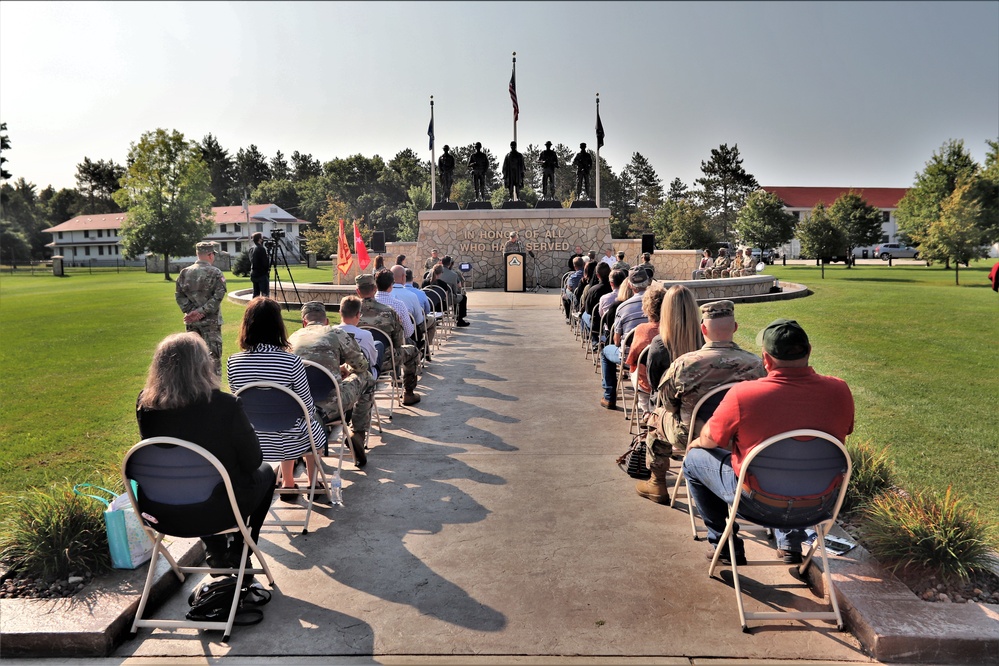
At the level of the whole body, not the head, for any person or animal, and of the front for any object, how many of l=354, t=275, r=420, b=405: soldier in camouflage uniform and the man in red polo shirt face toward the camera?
0

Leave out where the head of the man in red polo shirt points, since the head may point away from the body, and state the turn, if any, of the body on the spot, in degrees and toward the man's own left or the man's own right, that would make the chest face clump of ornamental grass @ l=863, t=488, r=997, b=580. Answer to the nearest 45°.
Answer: approximately 90° to the man's own right

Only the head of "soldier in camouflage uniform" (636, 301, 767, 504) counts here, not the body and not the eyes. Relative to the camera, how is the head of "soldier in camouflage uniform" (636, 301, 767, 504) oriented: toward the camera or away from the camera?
away from the camera

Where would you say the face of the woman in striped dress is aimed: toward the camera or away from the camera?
away from the camera

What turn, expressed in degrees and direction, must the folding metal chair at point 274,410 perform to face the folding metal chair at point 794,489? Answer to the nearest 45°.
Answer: approximately 90° to its right

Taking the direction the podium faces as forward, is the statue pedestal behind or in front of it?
behind

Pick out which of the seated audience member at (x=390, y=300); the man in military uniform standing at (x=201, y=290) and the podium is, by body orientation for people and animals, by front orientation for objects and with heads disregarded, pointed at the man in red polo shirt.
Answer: the podium

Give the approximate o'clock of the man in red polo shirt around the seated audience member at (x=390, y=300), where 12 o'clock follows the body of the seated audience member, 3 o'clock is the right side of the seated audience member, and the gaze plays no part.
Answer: The man in red polo shirt is roughly at 4 o'clock from the seated audience member.

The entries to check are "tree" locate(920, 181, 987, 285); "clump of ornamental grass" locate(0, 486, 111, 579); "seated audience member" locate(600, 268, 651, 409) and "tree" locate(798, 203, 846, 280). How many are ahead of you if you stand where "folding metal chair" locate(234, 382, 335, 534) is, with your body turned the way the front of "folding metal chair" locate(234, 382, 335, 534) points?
3

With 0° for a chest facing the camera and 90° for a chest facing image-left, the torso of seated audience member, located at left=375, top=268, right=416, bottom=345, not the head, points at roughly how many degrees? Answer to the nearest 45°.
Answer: approximately 225°

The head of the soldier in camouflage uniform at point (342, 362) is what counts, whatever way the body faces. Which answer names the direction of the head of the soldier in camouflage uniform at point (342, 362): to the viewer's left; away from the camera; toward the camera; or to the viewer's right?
away from the camera

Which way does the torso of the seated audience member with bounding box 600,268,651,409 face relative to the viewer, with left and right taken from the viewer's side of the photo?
facing away from the viewer and to the left of the viewer
